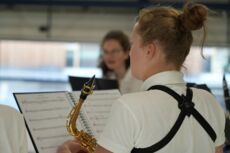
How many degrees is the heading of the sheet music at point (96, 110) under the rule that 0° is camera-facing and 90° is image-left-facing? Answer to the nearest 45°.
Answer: approximately 0°

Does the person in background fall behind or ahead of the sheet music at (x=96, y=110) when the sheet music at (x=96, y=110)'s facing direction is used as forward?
behind

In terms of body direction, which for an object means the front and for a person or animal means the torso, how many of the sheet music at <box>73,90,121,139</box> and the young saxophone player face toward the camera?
1

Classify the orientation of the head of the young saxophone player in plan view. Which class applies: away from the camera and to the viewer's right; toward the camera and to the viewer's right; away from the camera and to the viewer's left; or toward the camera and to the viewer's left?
away from the camera and to the viewer's left

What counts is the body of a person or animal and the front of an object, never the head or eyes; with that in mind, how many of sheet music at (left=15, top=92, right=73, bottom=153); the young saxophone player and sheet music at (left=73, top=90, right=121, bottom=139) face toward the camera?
2

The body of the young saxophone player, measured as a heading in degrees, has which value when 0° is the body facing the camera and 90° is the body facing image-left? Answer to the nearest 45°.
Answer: approximately 135°
